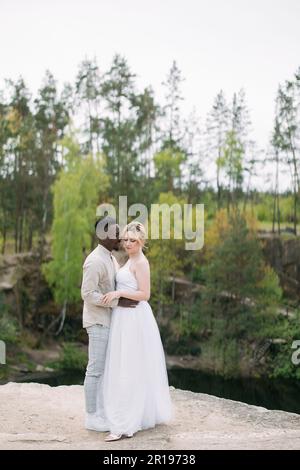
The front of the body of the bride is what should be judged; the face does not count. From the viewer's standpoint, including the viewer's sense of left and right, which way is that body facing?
facing the viewer and to the left of the viewer

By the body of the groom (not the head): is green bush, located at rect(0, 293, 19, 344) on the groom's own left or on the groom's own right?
on the groom's own left

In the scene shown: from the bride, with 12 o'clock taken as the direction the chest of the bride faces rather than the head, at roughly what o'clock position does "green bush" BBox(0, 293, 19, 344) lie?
The green bush is roughly at 4 o'clock from the bride.

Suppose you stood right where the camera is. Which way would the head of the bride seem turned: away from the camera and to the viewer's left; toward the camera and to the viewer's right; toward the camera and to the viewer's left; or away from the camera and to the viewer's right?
toward the camera and to the viewer's left

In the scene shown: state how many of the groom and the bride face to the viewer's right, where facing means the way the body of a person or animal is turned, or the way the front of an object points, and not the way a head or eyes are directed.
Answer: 1

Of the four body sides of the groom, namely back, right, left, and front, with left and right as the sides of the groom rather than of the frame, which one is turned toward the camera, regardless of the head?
right

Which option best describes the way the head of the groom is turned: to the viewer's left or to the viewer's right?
to the viewer's right
